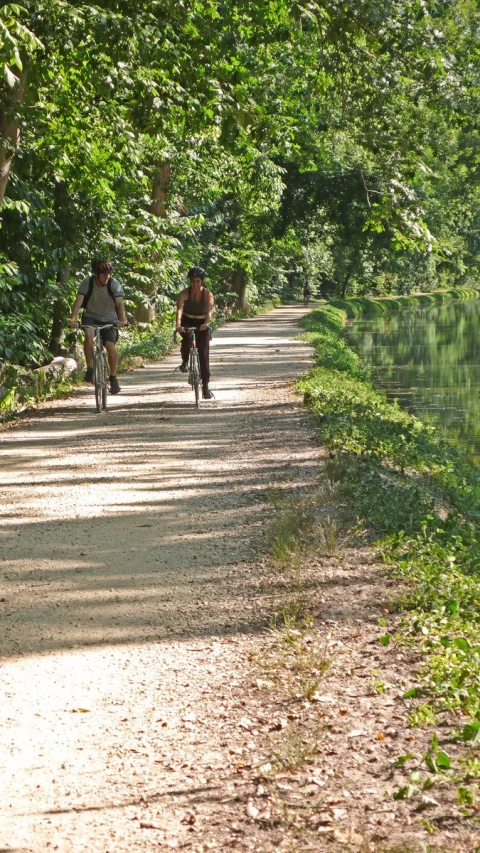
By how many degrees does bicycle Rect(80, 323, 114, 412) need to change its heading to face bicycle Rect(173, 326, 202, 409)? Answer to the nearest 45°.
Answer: approximately 135° to its left

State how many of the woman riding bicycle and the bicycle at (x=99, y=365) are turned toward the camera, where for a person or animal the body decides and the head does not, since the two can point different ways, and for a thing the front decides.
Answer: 2

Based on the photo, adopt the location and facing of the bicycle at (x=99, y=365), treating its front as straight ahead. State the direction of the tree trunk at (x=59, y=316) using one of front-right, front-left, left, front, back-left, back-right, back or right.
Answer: back

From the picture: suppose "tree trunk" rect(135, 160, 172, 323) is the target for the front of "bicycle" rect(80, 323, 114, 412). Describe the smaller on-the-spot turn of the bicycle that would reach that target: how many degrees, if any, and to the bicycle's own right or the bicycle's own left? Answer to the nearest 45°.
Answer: approximately 180°

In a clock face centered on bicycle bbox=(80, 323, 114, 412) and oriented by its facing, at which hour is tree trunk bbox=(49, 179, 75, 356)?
The tree trunk is roughly at 6 o'clock from the bicycle.
